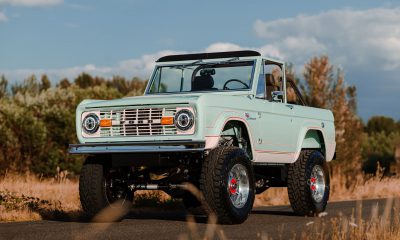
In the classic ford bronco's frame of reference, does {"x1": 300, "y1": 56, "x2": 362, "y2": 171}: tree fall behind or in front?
behind

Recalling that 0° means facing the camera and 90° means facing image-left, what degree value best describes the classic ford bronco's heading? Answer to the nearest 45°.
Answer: approximately 45°
